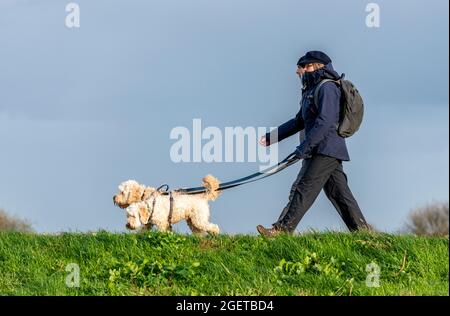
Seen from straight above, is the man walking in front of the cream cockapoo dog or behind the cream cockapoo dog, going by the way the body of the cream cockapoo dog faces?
behind

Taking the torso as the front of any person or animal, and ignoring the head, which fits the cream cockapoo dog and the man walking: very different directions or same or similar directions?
same or similar directions

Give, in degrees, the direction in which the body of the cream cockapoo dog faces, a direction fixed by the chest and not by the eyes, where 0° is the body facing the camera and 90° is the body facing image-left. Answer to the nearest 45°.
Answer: approximately 90°

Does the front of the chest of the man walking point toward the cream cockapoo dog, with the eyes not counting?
yes

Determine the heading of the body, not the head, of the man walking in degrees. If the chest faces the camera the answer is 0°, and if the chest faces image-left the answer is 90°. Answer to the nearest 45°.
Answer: approximately 90°

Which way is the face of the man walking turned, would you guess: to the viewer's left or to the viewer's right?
to the viewer's left

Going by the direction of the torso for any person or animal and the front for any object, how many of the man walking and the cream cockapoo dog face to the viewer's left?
2
